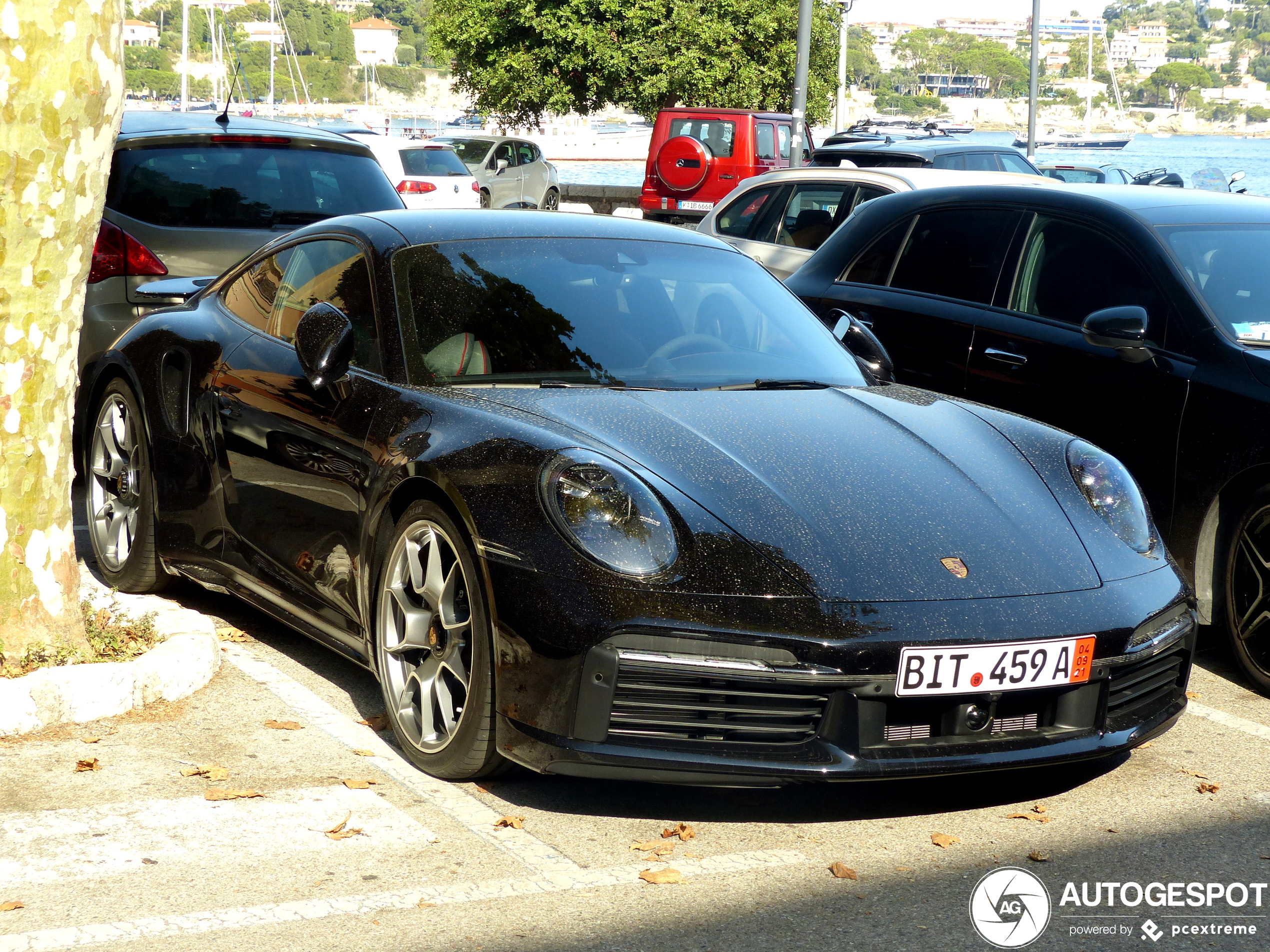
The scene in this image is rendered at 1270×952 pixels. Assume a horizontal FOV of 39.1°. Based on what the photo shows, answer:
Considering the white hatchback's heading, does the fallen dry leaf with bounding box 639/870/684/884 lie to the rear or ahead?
to the rear

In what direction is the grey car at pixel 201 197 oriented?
away from the camera

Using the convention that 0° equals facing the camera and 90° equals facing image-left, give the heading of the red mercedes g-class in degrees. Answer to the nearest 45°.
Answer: approximately 225°

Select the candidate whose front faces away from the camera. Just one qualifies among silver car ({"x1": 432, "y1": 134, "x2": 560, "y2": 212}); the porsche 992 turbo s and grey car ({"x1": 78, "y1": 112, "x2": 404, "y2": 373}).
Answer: the grey car

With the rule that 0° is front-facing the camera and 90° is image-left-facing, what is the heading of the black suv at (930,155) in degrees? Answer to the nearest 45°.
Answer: approximately 225°

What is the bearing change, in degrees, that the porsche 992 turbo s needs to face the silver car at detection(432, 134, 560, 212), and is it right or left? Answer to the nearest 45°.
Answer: approximately 135° to its left
